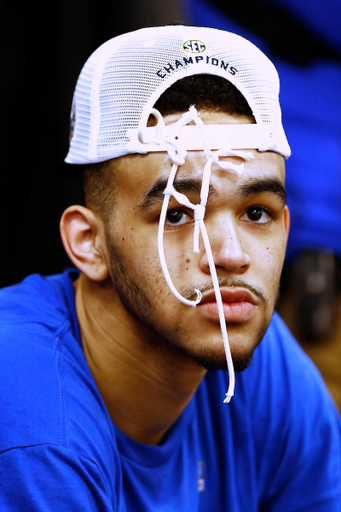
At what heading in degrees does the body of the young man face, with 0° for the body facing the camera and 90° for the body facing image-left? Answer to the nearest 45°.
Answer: approximately 315°

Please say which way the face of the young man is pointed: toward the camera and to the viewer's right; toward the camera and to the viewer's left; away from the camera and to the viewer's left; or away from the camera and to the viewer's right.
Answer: toward the camera and to the viewer's right
